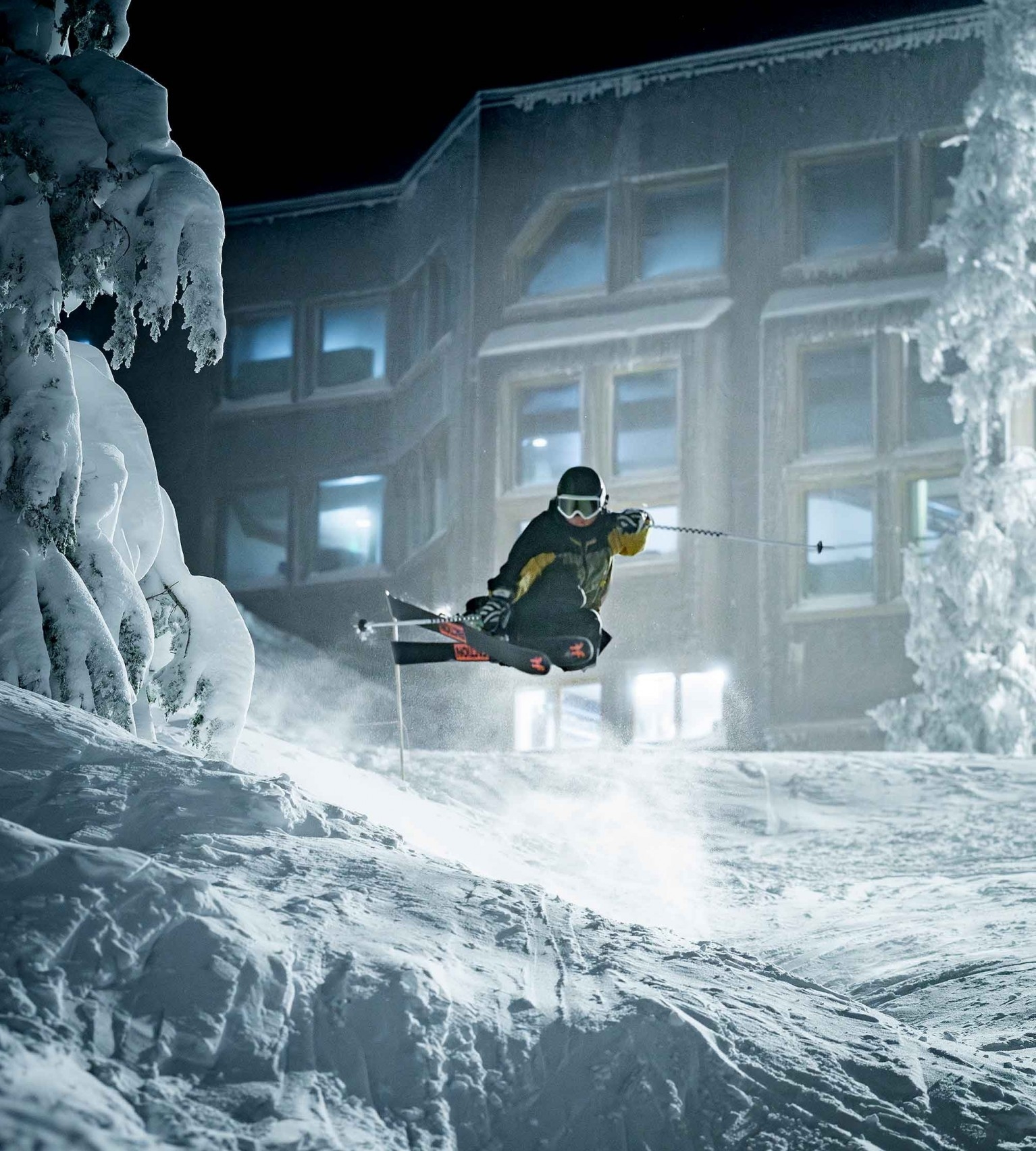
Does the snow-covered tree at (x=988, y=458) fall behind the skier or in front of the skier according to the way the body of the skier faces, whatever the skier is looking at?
behind

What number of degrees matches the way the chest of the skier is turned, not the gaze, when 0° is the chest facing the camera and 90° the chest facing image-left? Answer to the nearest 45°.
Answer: approximately 0°

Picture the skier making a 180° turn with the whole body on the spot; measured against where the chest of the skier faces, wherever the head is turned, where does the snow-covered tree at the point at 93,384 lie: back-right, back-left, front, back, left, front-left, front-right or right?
back-left
